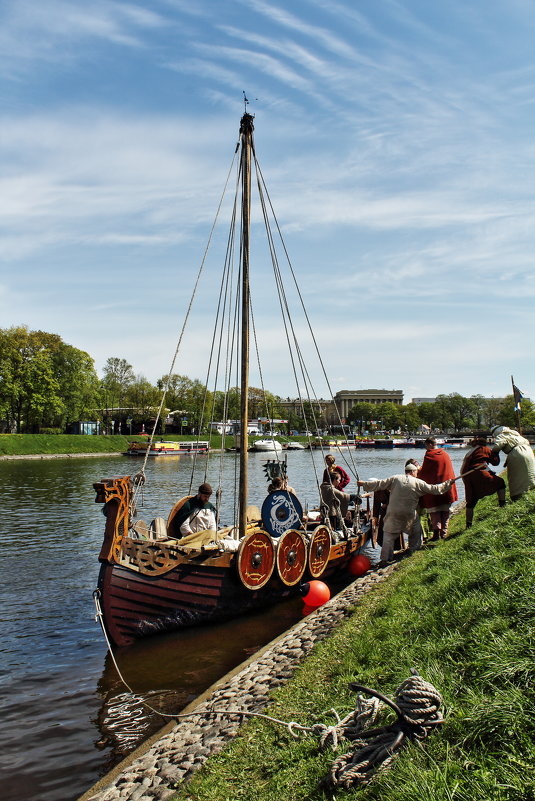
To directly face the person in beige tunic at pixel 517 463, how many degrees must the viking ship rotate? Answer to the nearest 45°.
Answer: approximately 135° to its left

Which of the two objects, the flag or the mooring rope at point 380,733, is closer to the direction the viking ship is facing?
the mooring rope

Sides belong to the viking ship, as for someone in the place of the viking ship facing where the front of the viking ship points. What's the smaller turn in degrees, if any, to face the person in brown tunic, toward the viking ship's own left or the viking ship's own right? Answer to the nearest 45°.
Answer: approximately 135° to the viking ship's own left

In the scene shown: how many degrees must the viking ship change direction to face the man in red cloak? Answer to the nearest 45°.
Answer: approximately 180°

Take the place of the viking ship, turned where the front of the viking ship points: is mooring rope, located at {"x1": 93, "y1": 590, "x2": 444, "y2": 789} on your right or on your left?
on your left

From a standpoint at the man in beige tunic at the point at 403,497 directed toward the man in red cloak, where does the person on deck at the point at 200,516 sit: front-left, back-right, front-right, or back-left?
back-left

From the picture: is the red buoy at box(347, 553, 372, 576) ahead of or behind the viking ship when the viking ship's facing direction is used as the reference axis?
behind

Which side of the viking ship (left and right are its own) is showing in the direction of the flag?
back

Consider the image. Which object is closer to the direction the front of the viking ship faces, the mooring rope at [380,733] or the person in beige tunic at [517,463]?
the mooring rope

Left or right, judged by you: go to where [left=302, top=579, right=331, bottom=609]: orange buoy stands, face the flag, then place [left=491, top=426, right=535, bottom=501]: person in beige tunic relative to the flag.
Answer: right

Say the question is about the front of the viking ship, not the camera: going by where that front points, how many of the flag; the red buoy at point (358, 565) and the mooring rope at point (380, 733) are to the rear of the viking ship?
2

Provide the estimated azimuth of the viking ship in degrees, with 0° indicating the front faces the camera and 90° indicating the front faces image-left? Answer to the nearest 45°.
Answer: approximately 45°

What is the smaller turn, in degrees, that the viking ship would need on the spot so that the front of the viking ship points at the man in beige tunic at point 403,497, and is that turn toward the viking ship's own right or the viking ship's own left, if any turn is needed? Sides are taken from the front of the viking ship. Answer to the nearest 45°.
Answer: approximately 135° to the viking ship's own left
